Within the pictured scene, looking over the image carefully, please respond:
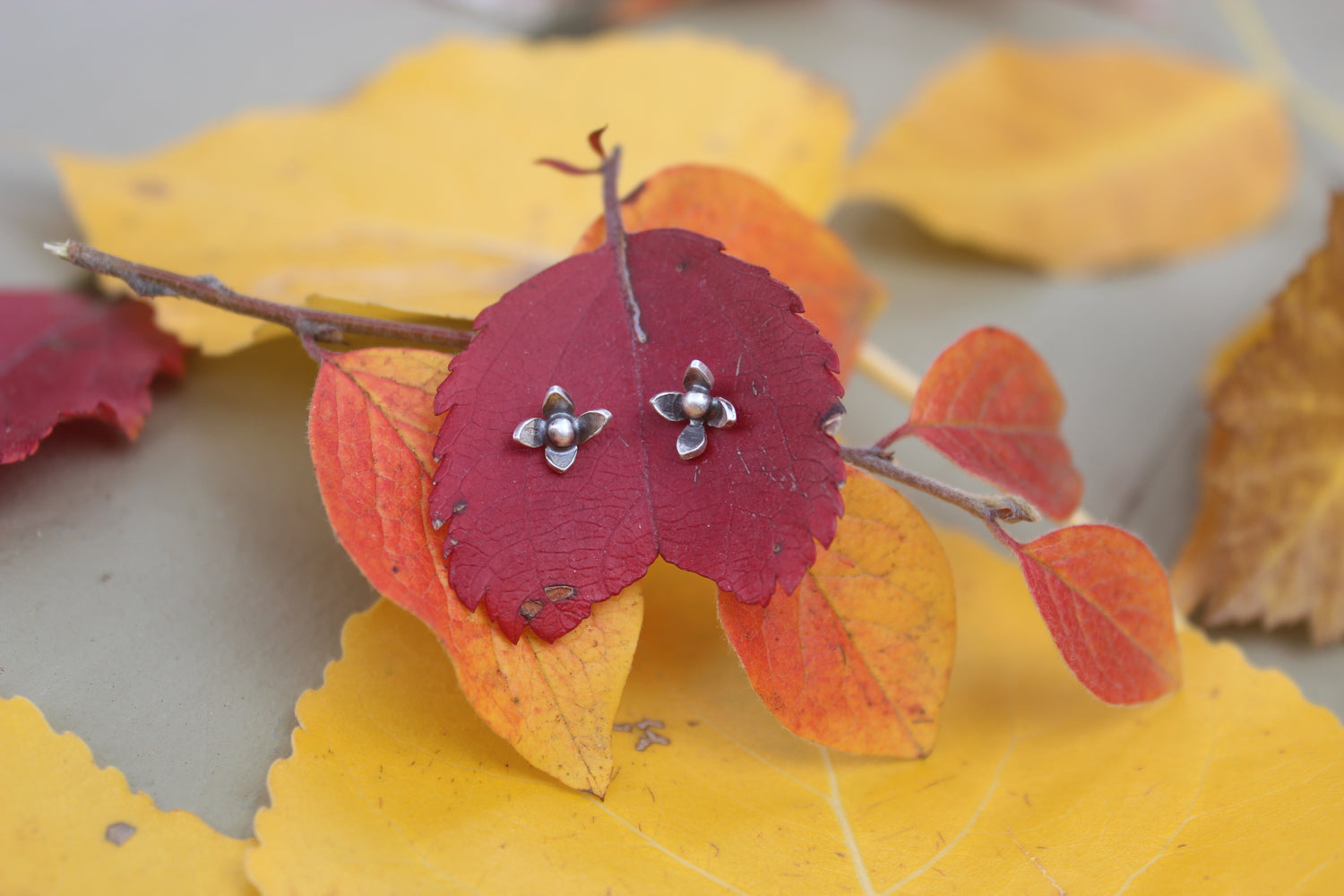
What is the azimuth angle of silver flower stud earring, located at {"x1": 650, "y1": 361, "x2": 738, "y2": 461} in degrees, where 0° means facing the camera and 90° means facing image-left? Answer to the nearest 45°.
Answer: approximately 0°

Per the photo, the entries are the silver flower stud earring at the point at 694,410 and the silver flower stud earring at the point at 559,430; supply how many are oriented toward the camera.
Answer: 2
